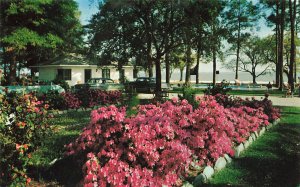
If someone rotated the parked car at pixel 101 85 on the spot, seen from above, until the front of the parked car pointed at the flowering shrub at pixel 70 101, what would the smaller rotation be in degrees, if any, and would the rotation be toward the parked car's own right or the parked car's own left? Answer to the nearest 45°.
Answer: approximately 90° to the parked car's own left

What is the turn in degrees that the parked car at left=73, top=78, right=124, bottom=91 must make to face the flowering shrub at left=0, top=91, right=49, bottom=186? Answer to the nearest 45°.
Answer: approximately 90° to its left

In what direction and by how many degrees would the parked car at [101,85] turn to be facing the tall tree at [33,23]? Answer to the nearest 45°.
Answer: approximately 45° to its right

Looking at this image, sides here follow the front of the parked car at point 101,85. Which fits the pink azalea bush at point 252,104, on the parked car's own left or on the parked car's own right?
on the parked car's own left

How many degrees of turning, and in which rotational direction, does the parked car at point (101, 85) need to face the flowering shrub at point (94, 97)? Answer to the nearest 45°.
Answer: approximately 90° to its left
